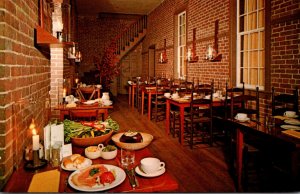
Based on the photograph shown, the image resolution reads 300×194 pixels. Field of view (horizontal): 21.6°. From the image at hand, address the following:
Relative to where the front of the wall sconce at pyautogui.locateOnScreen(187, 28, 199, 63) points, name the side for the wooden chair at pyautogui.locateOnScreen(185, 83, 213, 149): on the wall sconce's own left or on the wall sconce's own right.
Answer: on the wall sconce's own left

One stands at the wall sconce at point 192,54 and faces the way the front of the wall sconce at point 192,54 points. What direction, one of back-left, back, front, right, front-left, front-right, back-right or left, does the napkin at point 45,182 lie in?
front-left

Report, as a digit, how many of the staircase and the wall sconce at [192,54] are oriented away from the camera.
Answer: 0

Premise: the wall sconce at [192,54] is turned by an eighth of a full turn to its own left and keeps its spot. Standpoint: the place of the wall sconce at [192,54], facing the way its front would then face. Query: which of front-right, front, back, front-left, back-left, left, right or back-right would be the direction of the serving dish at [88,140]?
front

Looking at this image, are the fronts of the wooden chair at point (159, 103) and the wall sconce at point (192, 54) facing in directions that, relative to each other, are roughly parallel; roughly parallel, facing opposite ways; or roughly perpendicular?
roughly perpendicular

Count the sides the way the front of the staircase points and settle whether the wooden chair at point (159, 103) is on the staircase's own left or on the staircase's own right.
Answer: on the staircase's own left
